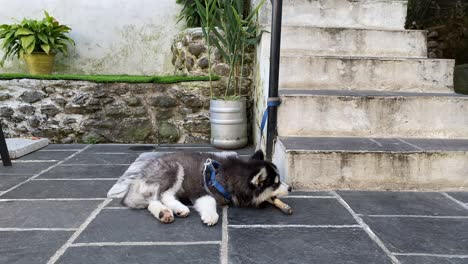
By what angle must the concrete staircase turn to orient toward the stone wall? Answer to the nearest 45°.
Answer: approximately 90° to its right

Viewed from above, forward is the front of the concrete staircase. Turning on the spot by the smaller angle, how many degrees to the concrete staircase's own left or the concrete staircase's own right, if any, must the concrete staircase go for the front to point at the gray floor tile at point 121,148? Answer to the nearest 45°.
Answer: approximately 90° to the concrete staircase's own right

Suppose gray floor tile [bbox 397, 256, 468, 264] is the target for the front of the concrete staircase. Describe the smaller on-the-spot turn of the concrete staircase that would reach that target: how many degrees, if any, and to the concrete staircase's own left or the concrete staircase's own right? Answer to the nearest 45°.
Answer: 0° — it already faces it

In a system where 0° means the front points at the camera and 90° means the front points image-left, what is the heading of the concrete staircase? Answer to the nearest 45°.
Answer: approximately 0°

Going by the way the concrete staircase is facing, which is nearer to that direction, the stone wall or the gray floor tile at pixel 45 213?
the gray floor tile

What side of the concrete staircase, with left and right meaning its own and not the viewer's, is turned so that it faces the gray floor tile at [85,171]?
right

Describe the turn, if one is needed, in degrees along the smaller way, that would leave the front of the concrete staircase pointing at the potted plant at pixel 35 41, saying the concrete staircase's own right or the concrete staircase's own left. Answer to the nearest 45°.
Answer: approximately 90° to the concrete staircase's own right

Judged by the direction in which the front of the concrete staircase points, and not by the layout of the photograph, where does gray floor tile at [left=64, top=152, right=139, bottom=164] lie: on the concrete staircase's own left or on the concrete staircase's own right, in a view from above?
on the concrete staircase's own right

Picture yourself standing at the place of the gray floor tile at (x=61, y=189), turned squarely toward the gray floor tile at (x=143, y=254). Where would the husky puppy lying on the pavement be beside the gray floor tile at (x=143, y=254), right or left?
left
